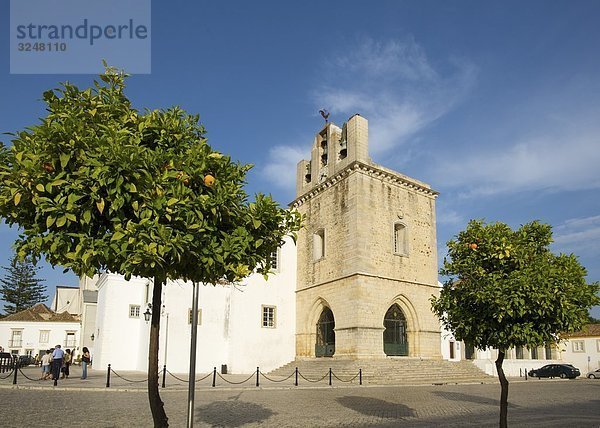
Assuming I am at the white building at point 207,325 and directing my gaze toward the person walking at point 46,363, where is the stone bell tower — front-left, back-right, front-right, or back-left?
back-left

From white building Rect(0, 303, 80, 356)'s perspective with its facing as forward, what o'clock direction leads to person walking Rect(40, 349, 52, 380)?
The person walking is roughly at 12 o'clock from the white building.

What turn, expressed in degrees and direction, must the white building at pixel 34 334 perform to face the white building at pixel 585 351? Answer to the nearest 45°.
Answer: approximately 45° to its left

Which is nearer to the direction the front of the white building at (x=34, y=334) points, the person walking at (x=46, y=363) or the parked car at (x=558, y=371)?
the person walking

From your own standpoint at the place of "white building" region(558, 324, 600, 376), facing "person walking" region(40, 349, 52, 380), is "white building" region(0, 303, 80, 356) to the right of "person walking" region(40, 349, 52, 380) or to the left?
right

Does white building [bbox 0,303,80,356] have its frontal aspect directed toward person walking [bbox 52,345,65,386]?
yes

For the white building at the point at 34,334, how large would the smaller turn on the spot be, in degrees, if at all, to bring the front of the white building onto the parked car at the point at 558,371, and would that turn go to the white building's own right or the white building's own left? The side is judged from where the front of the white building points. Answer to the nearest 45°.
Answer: approximately 45° to the white building's own left

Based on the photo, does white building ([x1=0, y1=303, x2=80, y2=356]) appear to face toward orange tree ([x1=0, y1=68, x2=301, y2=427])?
yes

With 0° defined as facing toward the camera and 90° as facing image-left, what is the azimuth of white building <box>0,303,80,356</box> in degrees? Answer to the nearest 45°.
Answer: approximately 0°
